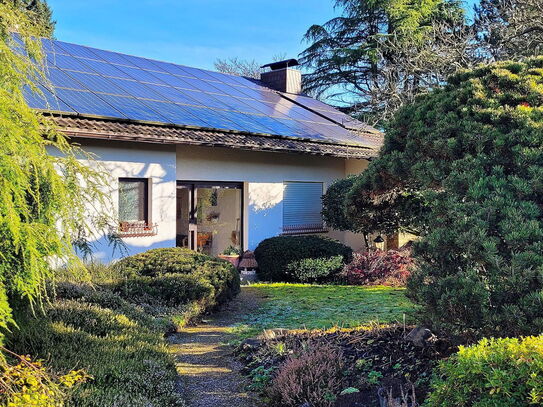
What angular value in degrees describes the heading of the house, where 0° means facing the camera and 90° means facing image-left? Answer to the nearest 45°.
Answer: approximately 0°

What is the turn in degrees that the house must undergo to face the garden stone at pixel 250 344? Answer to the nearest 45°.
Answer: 0° — it already faces it

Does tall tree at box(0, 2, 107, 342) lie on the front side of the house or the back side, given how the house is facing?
on the front side

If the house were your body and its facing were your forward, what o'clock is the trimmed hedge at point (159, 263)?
The trimmed hedge is roughly at 12 o'clock from the house.

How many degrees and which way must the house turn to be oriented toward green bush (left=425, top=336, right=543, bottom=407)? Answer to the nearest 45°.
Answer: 0° — it already faces it

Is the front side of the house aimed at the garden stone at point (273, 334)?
yes

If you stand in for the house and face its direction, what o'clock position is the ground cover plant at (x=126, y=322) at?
The ground cover plant is roughly at 12 o'clock from the house.

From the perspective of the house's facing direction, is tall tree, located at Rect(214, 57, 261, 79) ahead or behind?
behind

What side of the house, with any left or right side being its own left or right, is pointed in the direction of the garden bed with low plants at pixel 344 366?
front
